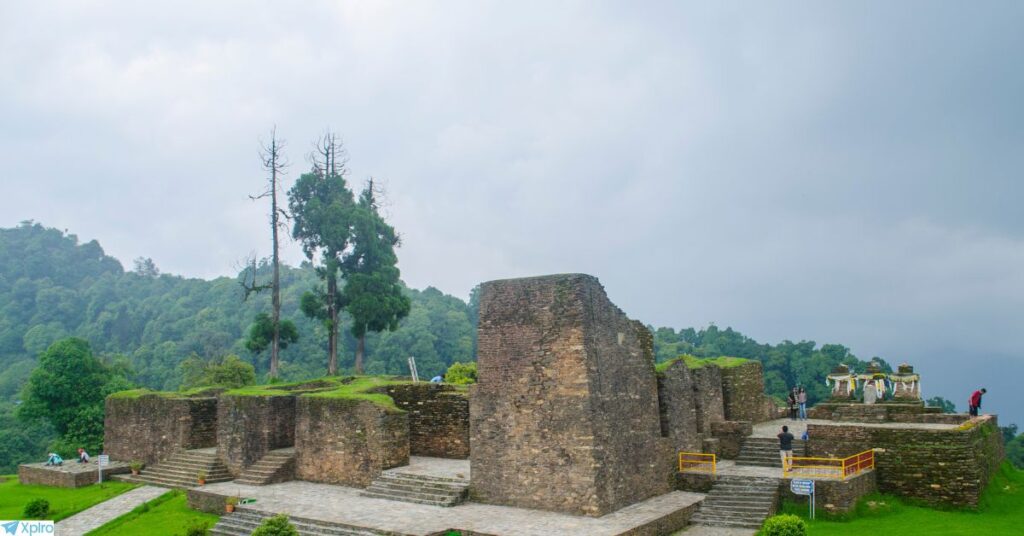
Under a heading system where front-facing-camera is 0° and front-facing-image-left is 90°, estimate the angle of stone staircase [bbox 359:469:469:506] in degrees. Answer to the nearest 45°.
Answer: approximately 45°

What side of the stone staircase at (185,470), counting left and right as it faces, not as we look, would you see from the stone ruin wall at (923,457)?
left

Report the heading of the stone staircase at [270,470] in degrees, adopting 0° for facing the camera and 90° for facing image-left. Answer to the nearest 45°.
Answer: approximately 45°

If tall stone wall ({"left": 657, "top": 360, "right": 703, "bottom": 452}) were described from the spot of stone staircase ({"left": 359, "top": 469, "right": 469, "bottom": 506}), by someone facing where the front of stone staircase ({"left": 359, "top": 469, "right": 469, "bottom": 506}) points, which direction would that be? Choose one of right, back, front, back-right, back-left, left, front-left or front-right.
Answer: back-left

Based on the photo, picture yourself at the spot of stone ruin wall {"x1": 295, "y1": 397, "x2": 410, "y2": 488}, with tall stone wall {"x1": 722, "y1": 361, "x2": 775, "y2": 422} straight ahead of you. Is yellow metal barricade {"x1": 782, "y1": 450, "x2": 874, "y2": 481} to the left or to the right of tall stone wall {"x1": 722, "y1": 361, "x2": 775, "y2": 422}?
right

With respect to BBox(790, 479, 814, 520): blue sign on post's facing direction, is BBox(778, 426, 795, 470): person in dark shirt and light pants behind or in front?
behind

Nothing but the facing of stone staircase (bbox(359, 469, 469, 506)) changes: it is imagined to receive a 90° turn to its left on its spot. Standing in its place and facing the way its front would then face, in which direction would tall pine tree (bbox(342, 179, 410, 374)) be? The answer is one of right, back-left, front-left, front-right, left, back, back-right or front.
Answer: back-left

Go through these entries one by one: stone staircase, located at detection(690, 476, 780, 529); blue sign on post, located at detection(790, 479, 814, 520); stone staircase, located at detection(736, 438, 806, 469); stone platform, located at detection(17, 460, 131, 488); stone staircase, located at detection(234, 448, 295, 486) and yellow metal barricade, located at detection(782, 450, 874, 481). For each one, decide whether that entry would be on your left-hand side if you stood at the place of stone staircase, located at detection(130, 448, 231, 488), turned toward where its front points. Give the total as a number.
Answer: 5

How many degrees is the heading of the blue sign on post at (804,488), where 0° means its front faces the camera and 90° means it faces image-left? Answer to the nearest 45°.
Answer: approximately 0°

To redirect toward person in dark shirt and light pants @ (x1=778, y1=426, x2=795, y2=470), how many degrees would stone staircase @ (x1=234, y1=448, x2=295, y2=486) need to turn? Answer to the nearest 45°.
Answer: approximately 90° to its left
